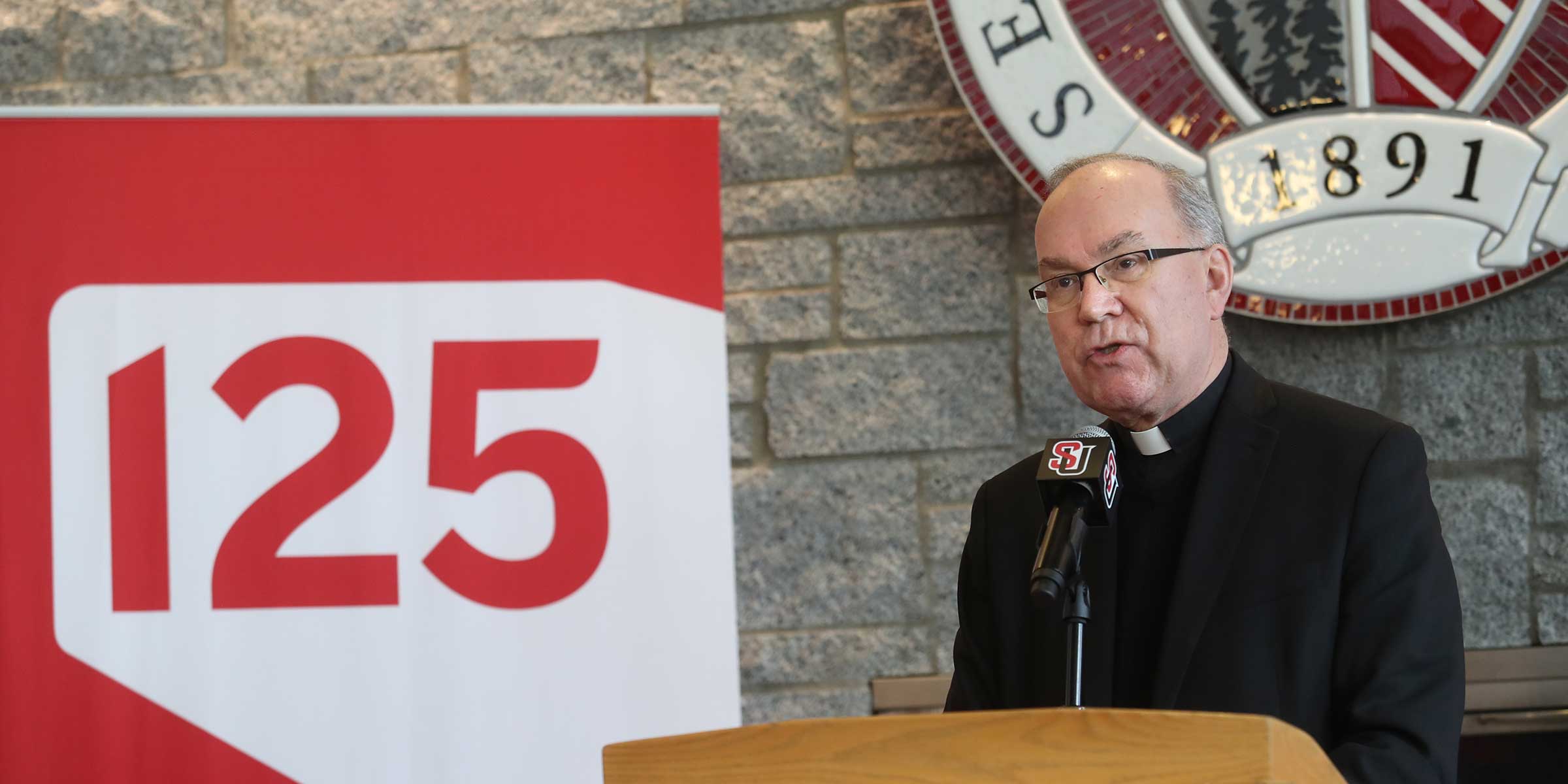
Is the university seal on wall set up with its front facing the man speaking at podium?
yes

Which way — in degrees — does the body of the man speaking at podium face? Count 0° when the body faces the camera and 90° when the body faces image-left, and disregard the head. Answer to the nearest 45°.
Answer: approximately 45°

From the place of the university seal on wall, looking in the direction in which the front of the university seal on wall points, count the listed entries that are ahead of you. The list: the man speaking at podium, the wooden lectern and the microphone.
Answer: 3

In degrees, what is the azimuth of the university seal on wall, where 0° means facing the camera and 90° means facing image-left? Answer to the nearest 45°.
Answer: approximately 0°

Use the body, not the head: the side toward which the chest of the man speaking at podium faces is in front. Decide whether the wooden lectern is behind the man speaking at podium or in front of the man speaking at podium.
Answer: in front

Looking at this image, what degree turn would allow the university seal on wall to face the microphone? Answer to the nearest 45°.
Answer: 0° — it already faces it

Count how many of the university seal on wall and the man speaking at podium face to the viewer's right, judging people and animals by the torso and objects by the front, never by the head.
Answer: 0

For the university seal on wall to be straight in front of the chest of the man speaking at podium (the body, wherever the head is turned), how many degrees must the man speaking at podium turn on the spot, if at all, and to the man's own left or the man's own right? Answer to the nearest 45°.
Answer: approximately 135° to the man's own right
